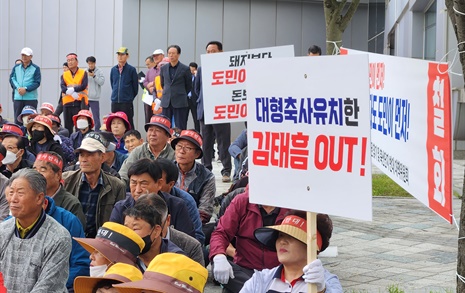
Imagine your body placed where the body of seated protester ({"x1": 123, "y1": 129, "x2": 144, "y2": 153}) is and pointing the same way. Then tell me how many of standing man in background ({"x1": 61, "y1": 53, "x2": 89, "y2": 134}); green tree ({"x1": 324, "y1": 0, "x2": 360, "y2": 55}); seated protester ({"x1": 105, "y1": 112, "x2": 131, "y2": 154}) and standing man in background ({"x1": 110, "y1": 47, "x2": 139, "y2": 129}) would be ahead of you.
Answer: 0

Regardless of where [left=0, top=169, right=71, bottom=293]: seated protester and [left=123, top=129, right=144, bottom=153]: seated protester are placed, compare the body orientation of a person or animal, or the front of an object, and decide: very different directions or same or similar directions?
same or similar directions

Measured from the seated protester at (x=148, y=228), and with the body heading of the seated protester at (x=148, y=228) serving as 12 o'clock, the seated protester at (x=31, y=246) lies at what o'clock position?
the seated protester at (x=31, y=246) is roughly at 2 o'clock from the seated protester at (x=148, y=228).

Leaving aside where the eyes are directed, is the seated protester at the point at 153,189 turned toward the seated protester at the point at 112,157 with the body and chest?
no

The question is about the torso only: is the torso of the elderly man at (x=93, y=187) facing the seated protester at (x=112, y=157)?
no

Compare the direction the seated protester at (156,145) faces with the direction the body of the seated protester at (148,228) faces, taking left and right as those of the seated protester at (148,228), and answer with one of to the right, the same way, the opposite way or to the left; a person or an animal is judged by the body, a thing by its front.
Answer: the same way

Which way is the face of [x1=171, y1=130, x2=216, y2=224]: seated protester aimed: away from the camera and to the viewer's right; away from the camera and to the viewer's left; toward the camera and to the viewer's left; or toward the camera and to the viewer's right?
toward the camera and to the viewer's left

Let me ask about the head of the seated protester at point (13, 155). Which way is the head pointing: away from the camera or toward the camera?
toward the camera

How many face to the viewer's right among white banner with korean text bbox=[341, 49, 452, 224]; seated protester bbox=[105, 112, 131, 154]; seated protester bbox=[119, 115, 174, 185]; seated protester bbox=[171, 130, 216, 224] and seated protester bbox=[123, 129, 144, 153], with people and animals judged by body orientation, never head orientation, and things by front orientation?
0

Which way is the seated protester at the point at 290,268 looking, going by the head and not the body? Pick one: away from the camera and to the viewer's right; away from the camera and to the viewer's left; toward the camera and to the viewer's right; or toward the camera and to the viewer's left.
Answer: toward the camera and to the viewer's left

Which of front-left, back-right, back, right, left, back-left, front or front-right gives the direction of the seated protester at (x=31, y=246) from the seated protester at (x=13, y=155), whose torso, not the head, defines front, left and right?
front-left

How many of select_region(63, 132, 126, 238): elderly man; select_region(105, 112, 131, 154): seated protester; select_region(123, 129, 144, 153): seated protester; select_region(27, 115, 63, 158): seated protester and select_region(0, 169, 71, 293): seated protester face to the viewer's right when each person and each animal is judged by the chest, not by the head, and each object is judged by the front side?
0

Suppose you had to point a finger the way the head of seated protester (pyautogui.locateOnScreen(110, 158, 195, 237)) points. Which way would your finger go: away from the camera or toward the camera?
toward the camera

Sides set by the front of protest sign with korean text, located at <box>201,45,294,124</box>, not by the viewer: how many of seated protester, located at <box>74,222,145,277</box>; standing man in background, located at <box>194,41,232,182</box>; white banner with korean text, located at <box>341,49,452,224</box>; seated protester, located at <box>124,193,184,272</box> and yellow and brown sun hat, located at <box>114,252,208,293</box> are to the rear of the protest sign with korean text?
1

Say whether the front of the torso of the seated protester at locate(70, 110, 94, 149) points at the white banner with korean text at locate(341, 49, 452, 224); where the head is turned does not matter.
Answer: no

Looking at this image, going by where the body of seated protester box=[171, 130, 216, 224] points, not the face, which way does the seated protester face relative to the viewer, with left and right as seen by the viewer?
facing the viewer and to the left of the viewer

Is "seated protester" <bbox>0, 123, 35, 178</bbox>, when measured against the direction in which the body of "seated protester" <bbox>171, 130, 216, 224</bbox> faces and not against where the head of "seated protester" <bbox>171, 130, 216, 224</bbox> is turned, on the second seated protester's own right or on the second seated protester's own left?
on the second seated protester's own right

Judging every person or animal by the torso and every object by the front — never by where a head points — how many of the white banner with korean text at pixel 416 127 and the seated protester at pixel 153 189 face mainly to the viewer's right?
0

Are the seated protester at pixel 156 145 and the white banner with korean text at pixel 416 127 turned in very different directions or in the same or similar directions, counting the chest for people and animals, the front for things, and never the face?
same or similar directions

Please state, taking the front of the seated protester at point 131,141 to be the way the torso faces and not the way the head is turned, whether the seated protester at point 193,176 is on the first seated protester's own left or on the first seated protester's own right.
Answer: on the first seated protester's own left

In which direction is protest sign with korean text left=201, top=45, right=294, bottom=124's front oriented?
toward the camera

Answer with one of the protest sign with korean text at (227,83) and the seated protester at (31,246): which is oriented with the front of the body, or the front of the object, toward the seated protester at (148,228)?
the protest sign with korean text

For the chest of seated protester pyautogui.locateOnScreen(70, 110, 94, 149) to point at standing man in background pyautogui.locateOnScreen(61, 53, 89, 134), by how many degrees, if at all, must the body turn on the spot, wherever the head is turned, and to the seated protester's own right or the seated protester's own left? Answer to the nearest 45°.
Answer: approximately 135° to the seated protester's own right
